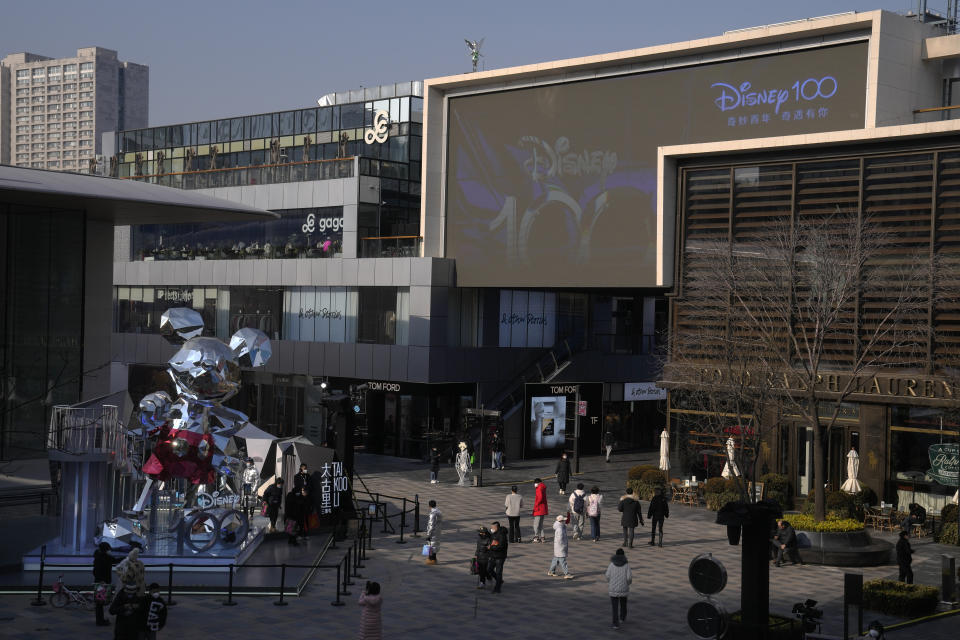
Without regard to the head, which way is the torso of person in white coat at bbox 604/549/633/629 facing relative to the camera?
away from the camera

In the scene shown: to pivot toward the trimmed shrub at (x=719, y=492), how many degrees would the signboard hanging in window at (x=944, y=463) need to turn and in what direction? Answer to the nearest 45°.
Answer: approximately 90° to its right

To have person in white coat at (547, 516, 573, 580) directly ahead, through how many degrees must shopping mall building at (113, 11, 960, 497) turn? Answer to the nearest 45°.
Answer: approximately 45° to its left
